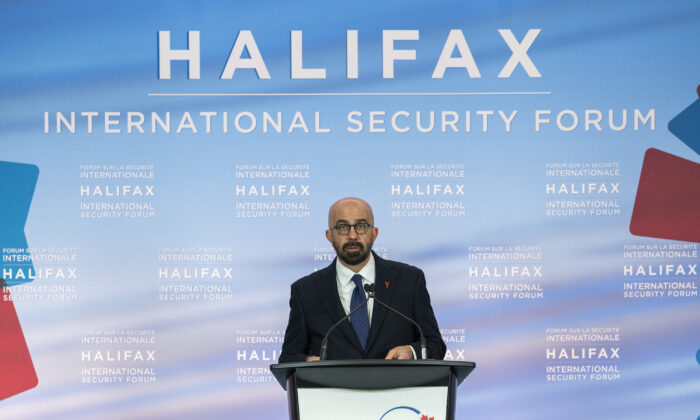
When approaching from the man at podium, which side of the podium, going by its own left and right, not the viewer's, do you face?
back

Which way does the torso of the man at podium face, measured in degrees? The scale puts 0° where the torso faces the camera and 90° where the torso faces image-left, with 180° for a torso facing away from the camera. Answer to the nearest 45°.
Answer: approximately 0°

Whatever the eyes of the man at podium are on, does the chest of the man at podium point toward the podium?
yes

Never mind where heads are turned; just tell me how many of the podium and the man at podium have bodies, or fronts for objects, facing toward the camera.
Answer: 2
